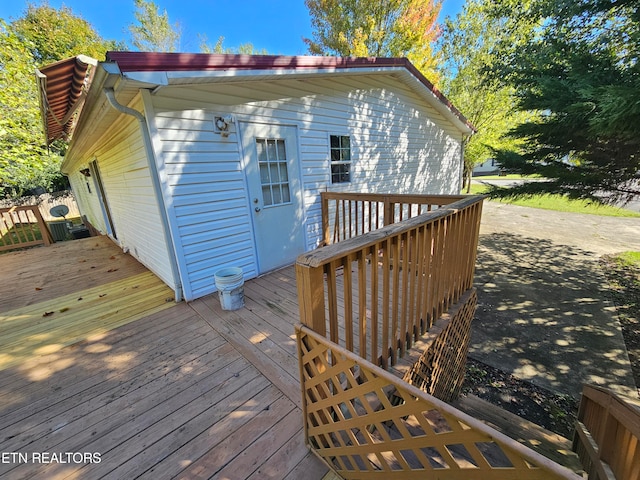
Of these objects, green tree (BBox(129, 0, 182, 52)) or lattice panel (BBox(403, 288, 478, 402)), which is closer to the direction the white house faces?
the lattice panel

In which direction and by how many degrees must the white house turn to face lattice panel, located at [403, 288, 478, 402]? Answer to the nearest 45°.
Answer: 0° — it already faces it

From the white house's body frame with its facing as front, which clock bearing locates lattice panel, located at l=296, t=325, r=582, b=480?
The lattice panel is roughly at 1 o'clock from the white house.

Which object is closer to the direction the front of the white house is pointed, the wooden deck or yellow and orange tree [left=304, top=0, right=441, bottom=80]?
the wooden deck

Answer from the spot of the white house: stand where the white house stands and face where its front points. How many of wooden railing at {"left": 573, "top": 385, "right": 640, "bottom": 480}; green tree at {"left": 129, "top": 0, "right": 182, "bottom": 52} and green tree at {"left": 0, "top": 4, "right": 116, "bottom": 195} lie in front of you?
1

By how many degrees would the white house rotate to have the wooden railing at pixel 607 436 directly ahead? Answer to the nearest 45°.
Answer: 0° — it already faces it

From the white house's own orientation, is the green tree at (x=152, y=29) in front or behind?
behind

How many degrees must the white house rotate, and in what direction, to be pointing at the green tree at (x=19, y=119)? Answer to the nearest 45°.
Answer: approximately 180°

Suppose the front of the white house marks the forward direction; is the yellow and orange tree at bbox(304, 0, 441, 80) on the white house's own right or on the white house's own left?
on the white house's own left
